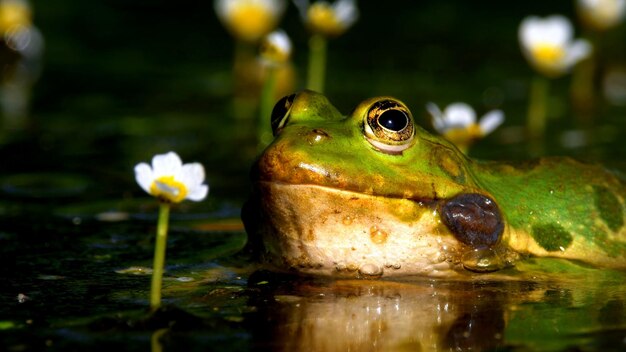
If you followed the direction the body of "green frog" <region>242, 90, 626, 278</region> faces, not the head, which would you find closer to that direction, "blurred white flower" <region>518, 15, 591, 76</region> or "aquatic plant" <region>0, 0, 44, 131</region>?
the aquatic plant

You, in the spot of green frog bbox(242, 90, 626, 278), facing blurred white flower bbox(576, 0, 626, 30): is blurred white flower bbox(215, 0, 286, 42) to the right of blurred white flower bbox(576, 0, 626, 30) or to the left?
left

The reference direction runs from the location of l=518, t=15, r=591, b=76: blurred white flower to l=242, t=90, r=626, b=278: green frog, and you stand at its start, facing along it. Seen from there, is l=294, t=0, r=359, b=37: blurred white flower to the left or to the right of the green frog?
right

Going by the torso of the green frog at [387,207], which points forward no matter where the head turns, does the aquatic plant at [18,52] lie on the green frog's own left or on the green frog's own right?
on the green frog's own right

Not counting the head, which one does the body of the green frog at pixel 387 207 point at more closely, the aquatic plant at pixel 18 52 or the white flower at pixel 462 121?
the aquatic plant

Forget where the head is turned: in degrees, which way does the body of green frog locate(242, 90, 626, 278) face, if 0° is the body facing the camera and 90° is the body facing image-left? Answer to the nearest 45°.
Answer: approximately 45°
